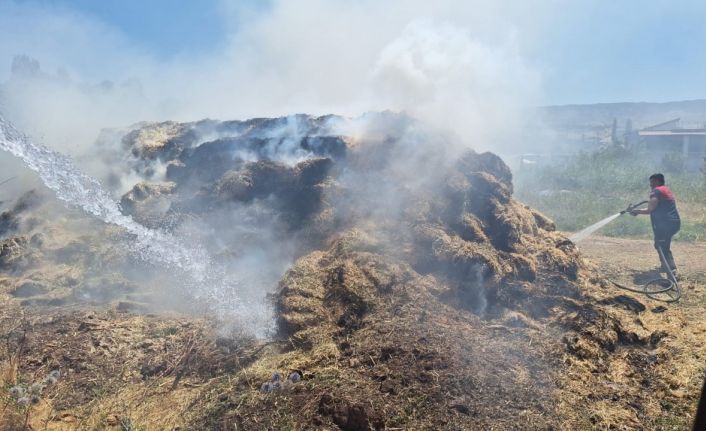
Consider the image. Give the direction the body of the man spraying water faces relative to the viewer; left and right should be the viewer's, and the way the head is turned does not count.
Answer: facing to the left of the viewer

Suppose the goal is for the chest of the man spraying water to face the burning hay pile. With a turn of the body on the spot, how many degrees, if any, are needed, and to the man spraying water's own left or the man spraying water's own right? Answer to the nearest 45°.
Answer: approximately 45° to the man spraying water's own left

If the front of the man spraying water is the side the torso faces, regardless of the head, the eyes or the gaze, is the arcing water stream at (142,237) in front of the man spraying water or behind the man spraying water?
in front
